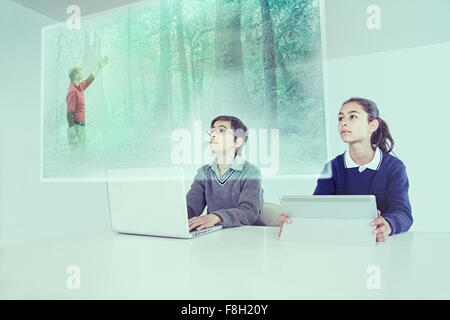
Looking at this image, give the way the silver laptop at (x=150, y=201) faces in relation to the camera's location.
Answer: facing away from the viewer and to the right of the viewer

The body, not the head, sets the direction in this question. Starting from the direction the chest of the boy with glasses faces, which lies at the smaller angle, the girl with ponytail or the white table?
the white table

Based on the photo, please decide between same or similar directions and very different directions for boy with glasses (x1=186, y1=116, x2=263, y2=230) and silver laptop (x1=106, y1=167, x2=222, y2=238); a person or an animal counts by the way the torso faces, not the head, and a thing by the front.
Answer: very different directions

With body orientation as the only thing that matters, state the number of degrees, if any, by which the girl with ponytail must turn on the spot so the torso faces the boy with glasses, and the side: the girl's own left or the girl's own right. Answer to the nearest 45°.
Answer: approximately 45° to the girl's own right

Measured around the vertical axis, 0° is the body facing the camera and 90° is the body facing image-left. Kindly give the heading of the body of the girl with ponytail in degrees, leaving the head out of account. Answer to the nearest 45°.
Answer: approximately 45°
